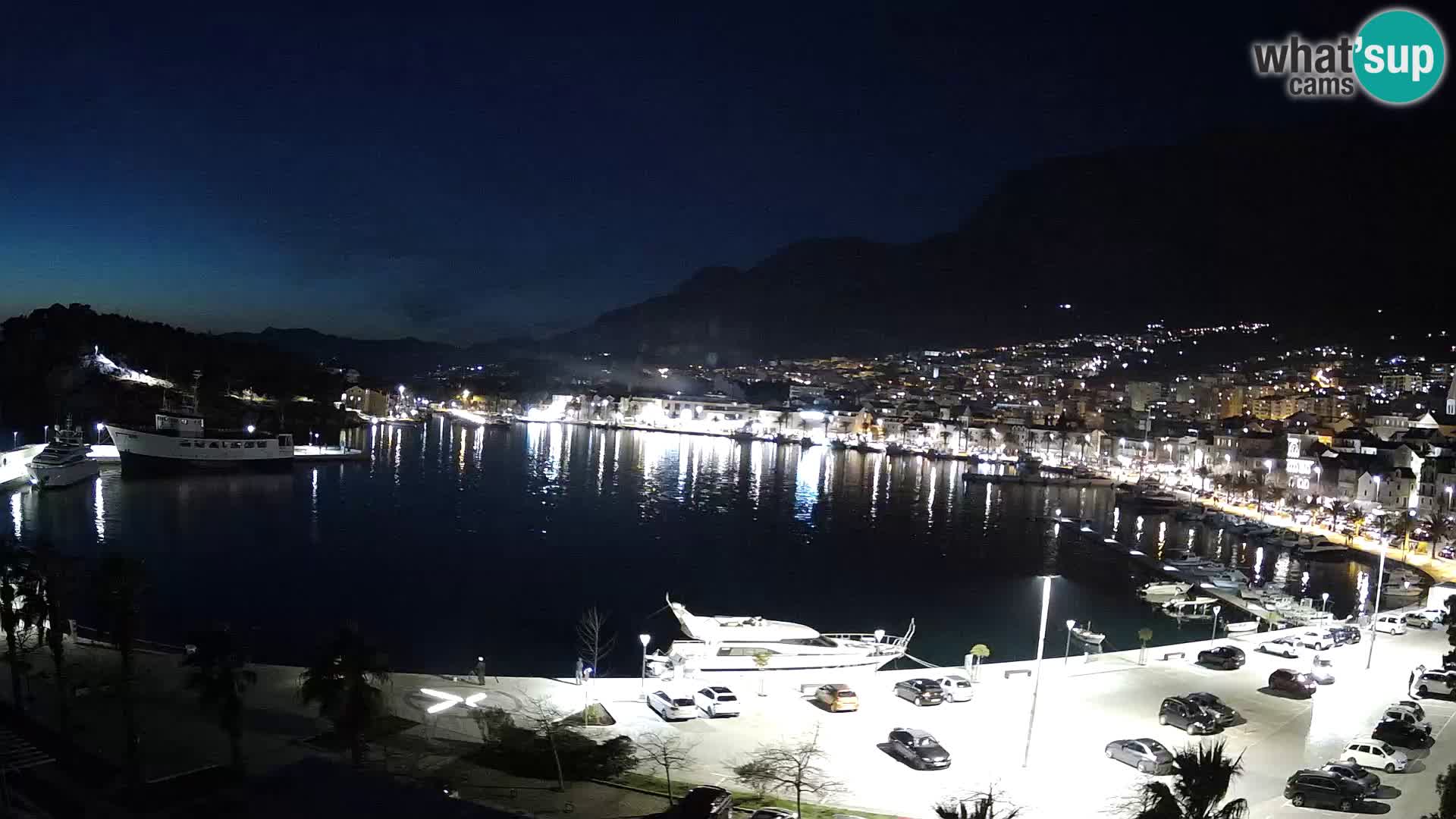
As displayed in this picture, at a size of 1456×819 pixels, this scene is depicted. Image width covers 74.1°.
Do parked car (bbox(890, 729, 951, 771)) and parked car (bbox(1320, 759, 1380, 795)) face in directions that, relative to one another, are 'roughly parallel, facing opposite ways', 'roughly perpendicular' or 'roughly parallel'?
roughly parallel

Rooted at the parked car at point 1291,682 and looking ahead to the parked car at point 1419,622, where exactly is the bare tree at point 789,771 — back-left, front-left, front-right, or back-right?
back-left

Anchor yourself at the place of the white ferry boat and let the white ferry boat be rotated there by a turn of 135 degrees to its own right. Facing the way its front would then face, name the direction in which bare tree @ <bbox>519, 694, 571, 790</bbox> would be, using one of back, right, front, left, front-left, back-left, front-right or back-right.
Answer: back-right

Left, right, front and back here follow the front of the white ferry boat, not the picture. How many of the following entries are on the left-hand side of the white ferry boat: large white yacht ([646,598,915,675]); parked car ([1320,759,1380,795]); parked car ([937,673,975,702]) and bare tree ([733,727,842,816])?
4

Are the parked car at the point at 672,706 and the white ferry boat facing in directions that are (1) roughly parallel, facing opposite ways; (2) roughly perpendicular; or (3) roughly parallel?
roughly perpendicular

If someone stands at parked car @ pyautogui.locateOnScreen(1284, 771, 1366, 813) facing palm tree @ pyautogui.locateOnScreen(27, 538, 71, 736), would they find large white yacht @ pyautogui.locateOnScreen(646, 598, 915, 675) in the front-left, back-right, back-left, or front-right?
front-right

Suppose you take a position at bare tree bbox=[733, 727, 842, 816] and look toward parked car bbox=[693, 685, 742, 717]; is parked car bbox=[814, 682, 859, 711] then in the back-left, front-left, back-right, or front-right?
front-right
